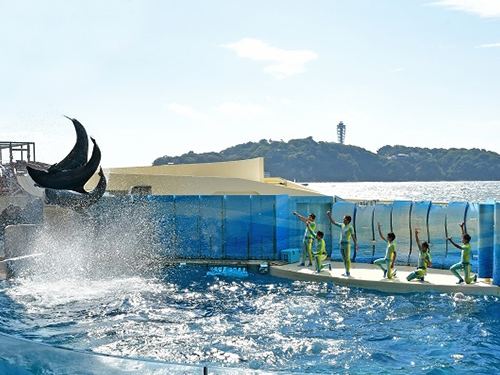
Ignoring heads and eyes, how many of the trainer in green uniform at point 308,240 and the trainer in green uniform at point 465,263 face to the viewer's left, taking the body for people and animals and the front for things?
2

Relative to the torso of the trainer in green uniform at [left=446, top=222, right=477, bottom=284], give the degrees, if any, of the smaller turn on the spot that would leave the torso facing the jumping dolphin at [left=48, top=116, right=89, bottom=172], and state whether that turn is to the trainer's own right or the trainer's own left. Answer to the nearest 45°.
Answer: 0° — they already face it

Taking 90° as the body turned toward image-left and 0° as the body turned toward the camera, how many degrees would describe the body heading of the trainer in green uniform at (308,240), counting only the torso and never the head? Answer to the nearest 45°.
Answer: approximately 90°

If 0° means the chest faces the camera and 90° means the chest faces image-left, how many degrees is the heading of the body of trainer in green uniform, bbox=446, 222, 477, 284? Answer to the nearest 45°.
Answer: approximately 90°

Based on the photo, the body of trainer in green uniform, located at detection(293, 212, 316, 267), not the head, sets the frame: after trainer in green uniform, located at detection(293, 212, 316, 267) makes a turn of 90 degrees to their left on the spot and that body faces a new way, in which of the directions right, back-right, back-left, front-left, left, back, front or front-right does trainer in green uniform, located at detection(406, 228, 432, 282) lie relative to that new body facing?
front-left

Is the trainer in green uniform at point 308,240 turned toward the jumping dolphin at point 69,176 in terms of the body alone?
yes
